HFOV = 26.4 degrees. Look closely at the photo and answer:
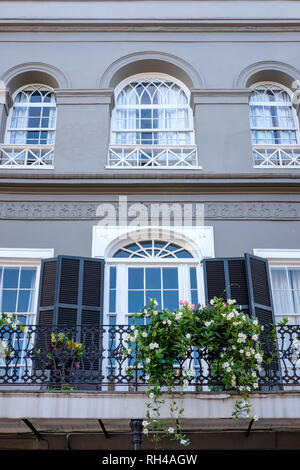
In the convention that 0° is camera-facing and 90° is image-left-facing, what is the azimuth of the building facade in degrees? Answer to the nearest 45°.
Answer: approximately 0°
